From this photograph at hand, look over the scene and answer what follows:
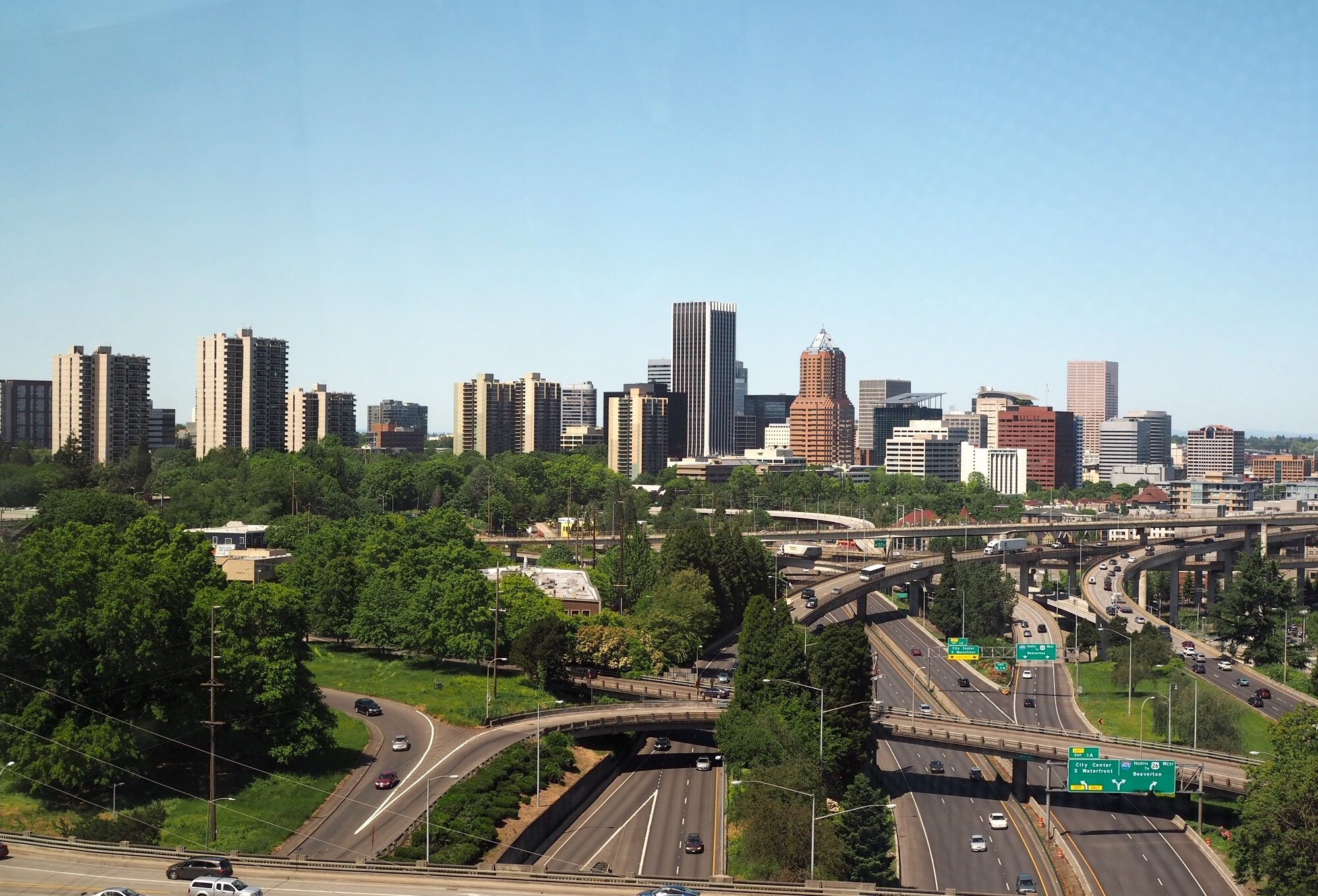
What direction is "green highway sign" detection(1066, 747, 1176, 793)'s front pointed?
toward the camera

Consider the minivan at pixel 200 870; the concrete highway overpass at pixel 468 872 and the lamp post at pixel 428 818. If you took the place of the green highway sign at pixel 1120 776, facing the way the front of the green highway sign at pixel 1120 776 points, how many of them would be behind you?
0

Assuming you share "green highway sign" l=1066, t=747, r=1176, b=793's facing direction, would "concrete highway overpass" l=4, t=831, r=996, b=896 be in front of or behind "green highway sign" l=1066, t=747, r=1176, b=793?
in front

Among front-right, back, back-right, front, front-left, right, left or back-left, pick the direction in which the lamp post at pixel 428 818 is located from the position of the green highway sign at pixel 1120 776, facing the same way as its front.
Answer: front-right
